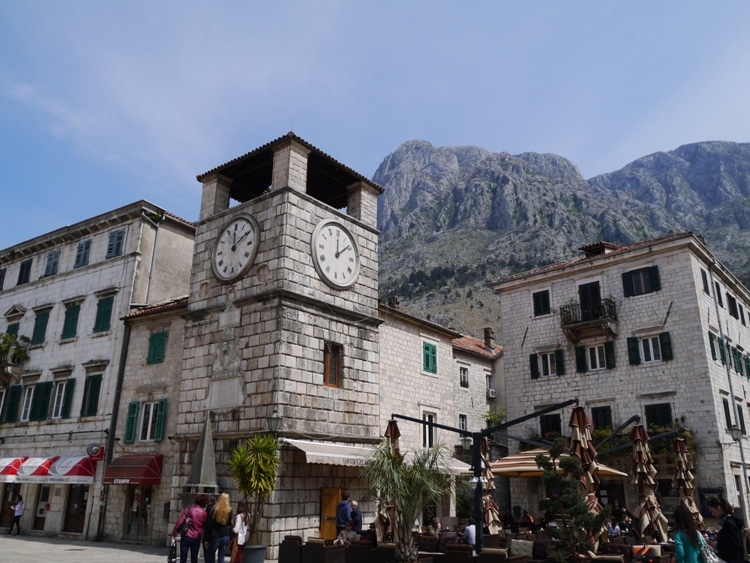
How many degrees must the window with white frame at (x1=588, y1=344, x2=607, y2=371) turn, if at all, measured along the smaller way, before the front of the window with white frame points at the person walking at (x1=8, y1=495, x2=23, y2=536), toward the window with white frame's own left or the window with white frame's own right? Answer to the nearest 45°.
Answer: approximately 90° to the window with white frame's own right

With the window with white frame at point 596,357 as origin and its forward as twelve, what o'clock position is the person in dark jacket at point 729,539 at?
The person in dark jacket is roughly at 12 o'clock from the window with white frame.

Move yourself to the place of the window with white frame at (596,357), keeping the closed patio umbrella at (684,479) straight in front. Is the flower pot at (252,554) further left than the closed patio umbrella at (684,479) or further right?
right

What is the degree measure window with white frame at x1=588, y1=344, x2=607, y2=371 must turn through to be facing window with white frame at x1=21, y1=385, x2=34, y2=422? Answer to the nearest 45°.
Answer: approximately 90° to its right

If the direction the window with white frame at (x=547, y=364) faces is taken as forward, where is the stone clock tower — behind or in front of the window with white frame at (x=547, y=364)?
in front

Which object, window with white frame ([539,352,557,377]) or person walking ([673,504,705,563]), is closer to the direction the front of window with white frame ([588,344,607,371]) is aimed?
the person walking

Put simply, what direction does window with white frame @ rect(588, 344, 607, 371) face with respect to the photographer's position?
facing the viewer

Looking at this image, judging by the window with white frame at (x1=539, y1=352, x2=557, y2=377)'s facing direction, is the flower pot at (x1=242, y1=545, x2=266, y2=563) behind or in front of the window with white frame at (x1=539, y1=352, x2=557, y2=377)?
in front

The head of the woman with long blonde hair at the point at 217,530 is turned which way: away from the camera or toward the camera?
away from the camera
